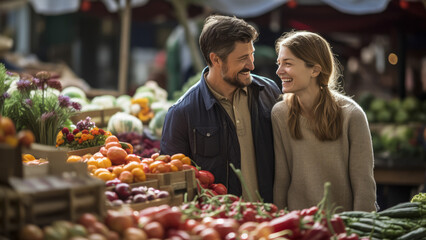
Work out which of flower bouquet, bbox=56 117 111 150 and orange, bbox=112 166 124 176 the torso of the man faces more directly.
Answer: the orange

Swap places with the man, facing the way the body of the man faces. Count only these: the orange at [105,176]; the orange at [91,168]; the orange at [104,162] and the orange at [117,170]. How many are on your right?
4

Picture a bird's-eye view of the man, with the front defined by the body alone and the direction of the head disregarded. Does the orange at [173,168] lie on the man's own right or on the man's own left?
on the man's own right

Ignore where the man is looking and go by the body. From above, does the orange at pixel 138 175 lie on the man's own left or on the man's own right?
on the man's own right

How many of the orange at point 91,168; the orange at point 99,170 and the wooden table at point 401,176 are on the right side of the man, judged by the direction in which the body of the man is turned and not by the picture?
2

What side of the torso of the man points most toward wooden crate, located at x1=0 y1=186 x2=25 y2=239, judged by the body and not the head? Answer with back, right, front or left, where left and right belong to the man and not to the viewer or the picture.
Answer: right

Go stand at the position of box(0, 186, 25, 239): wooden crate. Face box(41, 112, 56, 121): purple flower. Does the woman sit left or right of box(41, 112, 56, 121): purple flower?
right

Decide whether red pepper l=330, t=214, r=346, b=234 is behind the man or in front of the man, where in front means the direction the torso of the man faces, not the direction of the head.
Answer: in front

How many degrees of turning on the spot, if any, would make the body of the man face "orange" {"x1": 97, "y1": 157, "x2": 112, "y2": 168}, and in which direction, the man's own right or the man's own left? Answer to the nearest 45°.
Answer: approximately 90° to the man's own right

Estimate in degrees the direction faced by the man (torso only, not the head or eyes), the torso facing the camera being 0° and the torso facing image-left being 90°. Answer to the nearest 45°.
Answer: approximately 315°

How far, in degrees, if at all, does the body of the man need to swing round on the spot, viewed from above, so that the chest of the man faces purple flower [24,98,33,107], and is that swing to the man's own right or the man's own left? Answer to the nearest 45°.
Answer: approximately 135° to the man's own right

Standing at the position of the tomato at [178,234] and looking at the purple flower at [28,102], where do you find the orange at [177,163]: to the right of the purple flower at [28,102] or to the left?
right

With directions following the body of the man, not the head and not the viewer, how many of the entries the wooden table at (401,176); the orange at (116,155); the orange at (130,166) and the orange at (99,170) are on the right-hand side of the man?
3

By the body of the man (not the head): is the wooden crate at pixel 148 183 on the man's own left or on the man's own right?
on the man's own right
